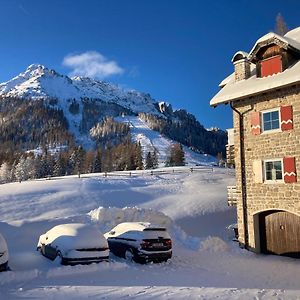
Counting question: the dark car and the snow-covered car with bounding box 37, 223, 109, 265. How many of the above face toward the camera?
0

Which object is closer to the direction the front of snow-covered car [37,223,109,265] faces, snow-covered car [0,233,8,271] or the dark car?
the snow-covered car

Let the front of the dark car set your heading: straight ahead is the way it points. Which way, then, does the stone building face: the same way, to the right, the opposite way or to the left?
to the left

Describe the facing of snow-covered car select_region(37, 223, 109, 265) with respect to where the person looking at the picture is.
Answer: facing away from the viewer and to the left of the viewer

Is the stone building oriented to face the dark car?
yes

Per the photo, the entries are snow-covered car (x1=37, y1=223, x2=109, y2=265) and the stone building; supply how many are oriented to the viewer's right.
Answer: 0

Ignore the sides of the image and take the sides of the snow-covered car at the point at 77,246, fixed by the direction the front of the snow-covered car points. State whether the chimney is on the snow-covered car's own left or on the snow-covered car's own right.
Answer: on the snow-covered car's own right

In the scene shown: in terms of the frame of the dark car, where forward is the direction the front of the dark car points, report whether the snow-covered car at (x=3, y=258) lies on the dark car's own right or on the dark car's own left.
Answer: on the dark car's own left

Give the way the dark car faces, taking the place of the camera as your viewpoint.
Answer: facing away from the viewer and to the left of the viewer

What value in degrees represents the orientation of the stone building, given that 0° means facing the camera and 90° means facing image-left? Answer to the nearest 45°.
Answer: approximately 45°

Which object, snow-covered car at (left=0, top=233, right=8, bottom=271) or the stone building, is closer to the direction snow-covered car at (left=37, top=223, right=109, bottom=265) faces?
the snow-covered car

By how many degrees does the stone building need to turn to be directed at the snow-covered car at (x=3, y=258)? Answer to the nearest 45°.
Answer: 0° — it already faces it

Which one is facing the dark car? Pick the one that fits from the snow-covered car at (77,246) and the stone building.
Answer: the stone building

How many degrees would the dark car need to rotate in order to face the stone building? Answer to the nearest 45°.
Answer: approximately 90° to its right

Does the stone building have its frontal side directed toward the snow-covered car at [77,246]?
yes
